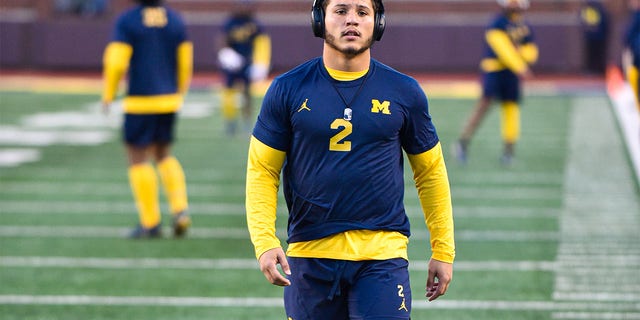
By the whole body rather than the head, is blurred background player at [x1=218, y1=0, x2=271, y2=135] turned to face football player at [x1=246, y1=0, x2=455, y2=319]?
yes

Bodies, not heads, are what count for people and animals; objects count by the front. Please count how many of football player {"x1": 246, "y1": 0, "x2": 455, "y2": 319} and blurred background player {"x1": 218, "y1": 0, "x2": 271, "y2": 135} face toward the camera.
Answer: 2

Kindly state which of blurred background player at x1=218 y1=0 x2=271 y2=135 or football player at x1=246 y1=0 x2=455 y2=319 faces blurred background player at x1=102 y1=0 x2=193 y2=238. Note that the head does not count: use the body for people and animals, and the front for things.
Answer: blurred background player at x1=218 y1=0 x2=271 y2=135

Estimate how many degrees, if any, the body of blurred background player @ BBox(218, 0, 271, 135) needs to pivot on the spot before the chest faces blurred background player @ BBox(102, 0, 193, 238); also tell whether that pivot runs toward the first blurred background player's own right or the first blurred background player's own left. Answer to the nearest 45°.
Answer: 0° — they already face them

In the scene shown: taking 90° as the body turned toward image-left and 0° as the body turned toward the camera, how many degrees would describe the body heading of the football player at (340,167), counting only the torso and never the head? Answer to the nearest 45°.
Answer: approximately 0°

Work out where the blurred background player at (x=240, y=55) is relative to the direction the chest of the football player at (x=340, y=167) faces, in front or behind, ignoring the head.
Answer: behind

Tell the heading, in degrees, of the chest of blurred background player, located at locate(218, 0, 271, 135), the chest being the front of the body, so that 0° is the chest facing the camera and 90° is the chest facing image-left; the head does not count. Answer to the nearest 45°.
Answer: approximately 0°

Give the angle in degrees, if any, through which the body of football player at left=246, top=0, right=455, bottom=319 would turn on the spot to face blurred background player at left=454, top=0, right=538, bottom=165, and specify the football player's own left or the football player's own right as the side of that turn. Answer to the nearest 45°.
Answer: approximately 180°
